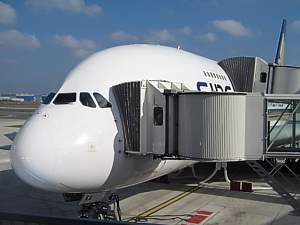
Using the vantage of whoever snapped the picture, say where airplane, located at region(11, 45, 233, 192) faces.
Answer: facing the viewer and to the left of the viewer

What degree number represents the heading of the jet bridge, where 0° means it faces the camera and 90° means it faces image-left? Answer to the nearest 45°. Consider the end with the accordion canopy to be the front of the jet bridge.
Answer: approximately 90°

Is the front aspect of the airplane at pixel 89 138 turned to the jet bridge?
no

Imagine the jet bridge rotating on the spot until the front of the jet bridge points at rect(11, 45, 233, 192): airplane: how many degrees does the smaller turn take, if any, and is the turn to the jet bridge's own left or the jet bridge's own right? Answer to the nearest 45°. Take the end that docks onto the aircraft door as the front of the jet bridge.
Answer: approximately 45° to the jet bridge's own left

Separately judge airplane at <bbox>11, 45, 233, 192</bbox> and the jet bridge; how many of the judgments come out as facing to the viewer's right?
0
